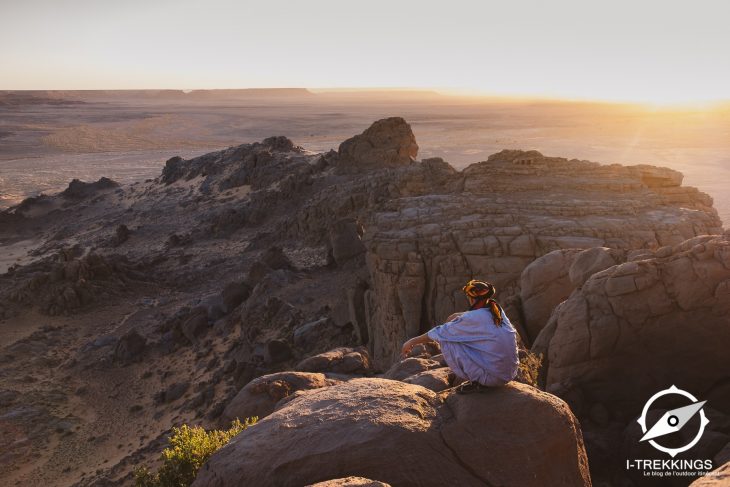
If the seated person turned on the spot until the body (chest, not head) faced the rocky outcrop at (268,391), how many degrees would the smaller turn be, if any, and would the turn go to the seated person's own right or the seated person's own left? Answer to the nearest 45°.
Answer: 0° — they already face it

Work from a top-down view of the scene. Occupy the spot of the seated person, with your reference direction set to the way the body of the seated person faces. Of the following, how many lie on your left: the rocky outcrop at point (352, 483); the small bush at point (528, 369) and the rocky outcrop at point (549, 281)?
1

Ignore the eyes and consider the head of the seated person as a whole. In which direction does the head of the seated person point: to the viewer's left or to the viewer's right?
to the viewer's left

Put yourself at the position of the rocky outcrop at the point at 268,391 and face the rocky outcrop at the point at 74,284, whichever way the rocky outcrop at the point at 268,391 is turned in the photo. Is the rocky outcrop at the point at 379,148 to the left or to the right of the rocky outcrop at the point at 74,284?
right

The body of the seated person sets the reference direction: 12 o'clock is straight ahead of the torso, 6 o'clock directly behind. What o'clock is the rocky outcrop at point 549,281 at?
The rocky outcrop is roughly at 2 o'clock from the seated person.

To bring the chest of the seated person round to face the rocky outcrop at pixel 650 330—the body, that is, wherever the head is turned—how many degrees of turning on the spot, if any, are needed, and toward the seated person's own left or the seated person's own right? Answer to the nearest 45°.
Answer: approximately 90° to the seated person's own right

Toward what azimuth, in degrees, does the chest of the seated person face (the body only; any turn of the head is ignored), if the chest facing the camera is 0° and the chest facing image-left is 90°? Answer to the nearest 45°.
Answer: approximately 135°

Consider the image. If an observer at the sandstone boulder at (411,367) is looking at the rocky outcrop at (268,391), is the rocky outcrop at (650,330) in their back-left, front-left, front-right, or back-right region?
back-right

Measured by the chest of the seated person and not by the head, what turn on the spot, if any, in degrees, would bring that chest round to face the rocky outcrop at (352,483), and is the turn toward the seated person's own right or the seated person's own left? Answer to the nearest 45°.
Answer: approximately 90° to the seated person's own left
